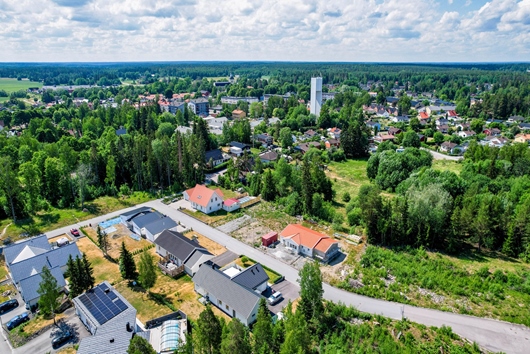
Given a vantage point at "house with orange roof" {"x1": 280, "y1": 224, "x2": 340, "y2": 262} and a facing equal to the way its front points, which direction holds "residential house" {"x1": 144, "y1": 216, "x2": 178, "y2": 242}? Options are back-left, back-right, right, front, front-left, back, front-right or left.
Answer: front-right

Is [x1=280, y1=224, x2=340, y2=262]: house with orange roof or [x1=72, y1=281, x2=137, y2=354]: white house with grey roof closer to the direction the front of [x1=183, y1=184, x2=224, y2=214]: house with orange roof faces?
the white house with grey roof

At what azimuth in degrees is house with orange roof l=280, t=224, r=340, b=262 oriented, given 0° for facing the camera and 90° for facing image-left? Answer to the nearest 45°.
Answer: approximately 45°

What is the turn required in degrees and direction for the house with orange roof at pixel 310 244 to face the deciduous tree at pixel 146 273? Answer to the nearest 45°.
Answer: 0° — it already faces it

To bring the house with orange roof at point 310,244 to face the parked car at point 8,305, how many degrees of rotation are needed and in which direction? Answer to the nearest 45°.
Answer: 0° — it already faces it

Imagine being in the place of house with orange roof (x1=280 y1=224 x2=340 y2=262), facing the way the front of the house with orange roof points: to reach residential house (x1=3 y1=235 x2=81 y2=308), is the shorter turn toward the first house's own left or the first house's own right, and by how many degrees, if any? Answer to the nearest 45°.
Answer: approximately 45° to the first house's own right

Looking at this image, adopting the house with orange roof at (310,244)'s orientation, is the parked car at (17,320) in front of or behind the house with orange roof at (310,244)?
in front

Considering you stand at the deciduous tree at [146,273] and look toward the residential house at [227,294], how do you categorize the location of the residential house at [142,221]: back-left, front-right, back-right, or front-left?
back-left

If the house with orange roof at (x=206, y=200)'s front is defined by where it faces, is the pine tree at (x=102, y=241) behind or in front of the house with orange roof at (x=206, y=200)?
in front

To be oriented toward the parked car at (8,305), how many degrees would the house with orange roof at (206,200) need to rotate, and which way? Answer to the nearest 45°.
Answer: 0° — it already faces it

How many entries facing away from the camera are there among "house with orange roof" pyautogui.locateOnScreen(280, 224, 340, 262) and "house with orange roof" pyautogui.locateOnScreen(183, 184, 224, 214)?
0

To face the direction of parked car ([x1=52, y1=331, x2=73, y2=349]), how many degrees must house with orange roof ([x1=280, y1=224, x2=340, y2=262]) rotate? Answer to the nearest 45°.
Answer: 0° — it already faces it

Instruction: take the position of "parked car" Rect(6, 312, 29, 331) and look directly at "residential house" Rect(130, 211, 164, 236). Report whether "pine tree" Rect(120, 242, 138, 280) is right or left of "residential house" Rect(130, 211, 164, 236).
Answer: right

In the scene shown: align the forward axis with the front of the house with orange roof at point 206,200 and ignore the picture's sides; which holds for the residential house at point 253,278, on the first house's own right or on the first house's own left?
on the first house's own left

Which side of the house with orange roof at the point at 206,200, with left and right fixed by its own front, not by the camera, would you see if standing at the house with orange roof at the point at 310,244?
left
